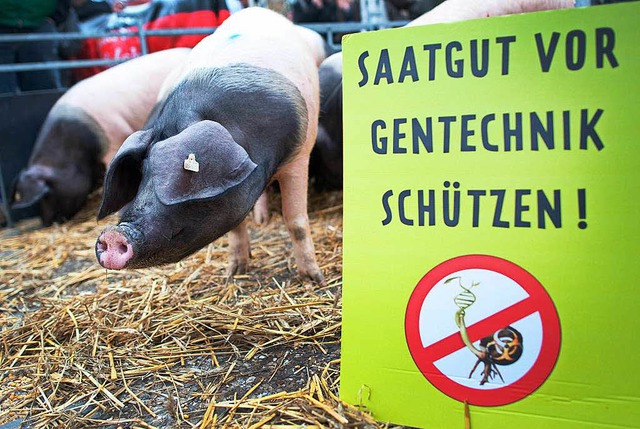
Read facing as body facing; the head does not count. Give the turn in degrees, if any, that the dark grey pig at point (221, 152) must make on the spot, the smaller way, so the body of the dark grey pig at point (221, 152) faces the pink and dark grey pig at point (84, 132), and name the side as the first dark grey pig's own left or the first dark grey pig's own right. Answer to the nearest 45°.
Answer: approximately 135° to the first dark grey pig's own right

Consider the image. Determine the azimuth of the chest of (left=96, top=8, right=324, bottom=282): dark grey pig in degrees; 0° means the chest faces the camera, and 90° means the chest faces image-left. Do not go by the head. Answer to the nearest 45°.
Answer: approximately 45°

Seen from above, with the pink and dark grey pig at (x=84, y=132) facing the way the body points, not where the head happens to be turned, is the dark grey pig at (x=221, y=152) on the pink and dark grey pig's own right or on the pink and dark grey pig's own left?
on the pink and dark grey pig's own left

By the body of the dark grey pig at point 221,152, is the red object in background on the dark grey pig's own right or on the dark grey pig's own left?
on the dark grey pig's own right

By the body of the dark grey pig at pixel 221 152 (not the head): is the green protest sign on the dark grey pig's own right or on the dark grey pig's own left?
on the dark grey pig's own left

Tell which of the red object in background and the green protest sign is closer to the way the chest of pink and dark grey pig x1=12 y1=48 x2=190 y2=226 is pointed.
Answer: the green protest sign

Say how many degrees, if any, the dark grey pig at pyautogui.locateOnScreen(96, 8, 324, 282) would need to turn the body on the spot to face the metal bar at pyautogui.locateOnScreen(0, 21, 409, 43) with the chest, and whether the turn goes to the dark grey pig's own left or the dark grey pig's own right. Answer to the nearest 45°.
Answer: approximately 135° to the dark grey pig's own right
